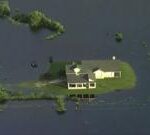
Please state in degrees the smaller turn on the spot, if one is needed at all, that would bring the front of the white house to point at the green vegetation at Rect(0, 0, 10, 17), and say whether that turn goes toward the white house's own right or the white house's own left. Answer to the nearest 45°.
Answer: approximately 135° to the white house's own right

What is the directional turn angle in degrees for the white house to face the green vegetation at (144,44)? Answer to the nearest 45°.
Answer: approximately 135° to its left

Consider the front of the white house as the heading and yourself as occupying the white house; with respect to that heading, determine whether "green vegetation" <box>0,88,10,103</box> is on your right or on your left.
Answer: on your right

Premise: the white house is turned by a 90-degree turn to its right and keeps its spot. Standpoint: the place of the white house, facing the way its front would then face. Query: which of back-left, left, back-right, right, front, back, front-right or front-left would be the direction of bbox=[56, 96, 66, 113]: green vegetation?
front-left

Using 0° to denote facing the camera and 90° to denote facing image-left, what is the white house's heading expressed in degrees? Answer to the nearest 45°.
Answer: approximately 0°

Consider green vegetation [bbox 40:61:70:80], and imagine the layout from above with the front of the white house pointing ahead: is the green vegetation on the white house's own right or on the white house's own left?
on the white house's own right

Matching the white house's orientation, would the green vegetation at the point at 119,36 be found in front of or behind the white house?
behind
